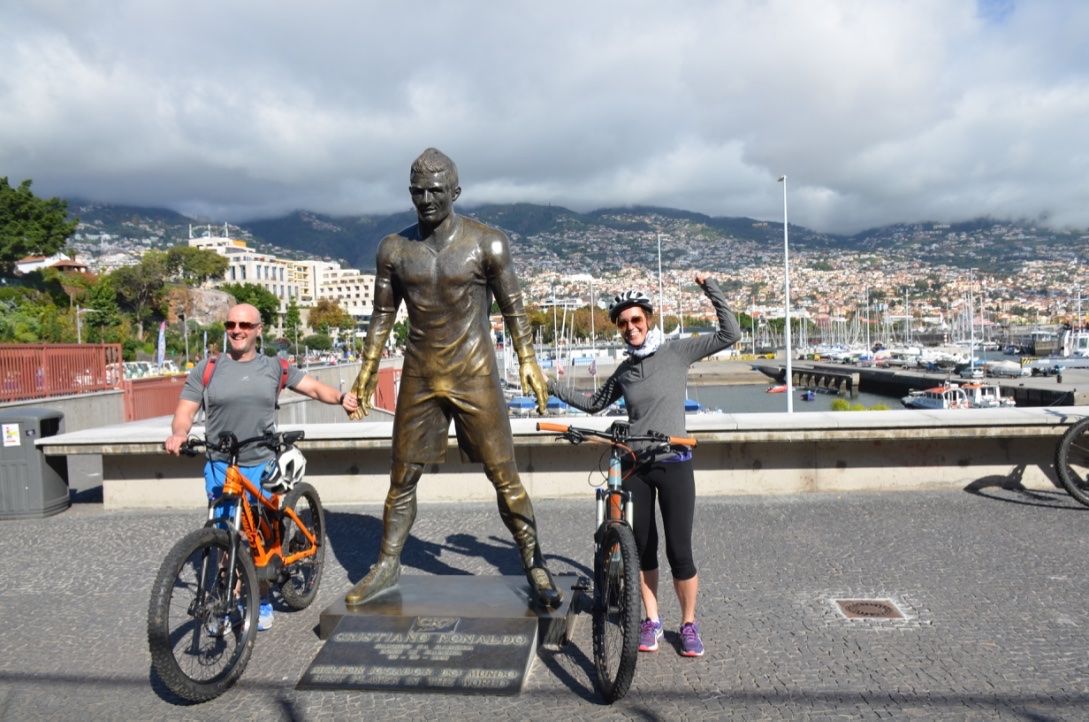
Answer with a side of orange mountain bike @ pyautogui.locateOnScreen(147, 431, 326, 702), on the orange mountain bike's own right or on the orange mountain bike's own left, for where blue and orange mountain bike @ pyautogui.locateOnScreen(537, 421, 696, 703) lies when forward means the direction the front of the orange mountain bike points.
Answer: on the orange mountain bike's own left

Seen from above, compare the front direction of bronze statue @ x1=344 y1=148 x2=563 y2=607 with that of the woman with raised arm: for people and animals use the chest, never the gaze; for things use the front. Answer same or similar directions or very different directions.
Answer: same or similar directions

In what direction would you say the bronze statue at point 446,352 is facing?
toward the camera

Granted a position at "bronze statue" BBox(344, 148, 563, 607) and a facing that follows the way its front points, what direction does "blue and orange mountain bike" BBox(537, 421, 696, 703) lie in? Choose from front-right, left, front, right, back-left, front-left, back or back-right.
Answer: front-left

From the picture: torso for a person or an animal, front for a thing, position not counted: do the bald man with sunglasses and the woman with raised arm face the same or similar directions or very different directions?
same or similar directions

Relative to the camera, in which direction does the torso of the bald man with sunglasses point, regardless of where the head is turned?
toward the camera

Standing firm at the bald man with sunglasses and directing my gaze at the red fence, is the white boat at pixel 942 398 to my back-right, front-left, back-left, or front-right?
front-right

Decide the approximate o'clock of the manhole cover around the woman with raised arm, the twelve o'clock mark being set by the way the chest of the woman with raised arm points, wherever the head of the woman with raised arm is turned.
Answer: The manhole cover is roughly at 8 o'clock from the woman with raised arm.

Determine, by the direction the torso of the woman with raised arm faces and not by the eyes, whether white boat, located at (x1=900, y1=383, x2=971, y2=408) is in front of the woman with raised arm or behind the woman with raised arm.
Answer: behind

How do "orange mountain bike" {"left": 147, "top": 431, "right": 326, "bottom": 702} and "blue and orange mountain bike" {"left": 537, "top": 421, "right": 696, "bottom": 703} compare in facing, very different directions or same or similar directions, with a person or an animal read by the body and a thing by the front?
same or similar directions

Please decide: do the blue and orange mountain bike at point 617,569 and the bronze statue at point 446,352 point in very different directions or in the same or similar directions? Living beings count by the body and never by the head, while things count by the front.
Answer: same or similar directions

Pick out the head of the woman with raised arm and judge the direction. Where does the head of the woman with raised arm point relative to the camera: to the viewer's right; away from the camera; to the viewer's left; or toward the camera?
toward the camera

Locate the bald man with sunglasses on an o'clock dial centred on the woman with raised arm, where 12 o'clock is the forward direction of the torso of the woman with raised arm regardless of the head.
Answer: The bald man with sunglasses is roughly at 3 o'clock from the woman with raised arm.
